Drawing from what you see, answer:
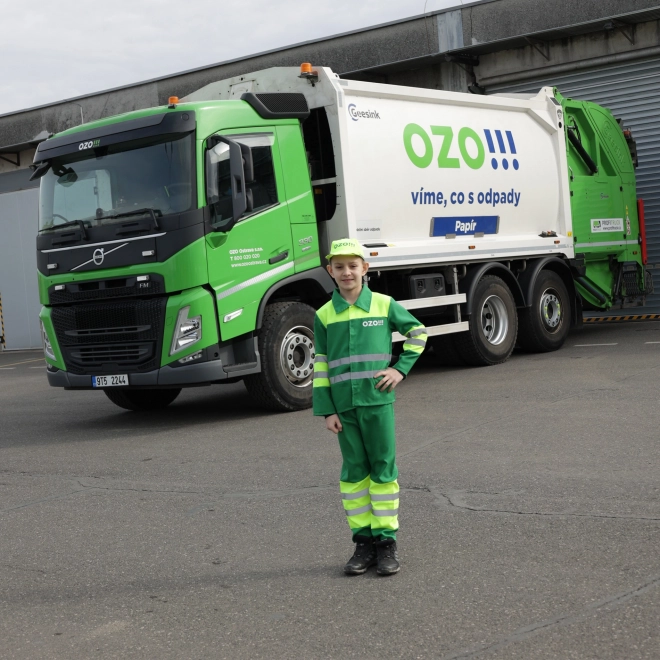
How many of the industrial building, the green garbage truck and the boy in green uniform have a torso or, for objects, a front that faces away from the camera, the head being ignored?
0

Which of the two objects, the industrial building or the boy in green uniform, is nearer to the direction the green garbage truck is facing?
the boy in green uniform

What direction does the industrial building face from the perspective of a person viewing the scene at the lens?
facing the viewer and to the left of the viewer

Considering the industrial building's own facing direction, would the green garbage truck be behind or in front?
in front

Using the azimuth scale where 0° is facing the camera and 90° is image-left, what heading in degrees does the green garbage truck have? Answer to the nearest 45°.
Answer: approximately 45°

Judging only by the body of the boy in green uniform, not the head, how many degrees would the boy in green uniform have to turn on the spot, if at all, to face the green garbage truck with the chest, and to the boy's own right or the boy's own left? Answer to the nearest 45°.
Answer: approximately 180°

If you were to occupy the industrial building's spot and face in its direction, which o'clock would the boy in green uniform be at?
The boy in green uniform is roughly at 11 o'clock from the industrial building.

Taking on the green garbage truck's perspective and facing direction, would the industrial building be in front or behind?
behind

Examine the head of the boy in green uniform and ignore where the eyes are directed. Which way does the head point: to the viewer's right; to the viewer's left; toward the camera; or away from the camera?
toward the camera

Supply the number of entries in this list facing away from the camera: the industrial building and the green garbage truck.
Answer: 0

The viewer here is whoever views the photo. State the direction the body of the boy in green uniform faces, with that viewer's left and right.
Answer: facing the viewer

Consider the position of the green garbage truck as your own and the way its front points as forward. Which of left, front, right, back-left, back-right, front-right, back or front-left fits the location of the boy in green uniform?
front-left
